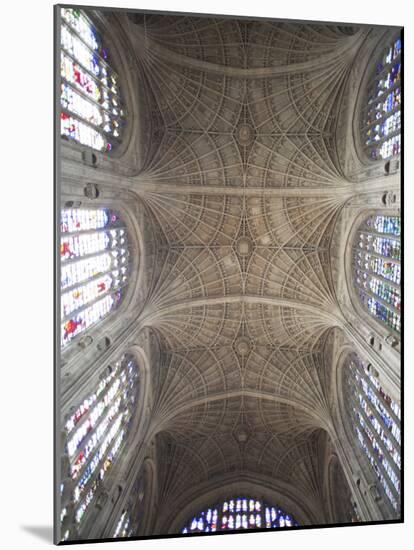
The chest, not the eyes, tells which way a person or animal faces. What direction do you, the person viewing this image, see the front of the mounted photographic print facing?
facing the viewer and to the right of the viewer
